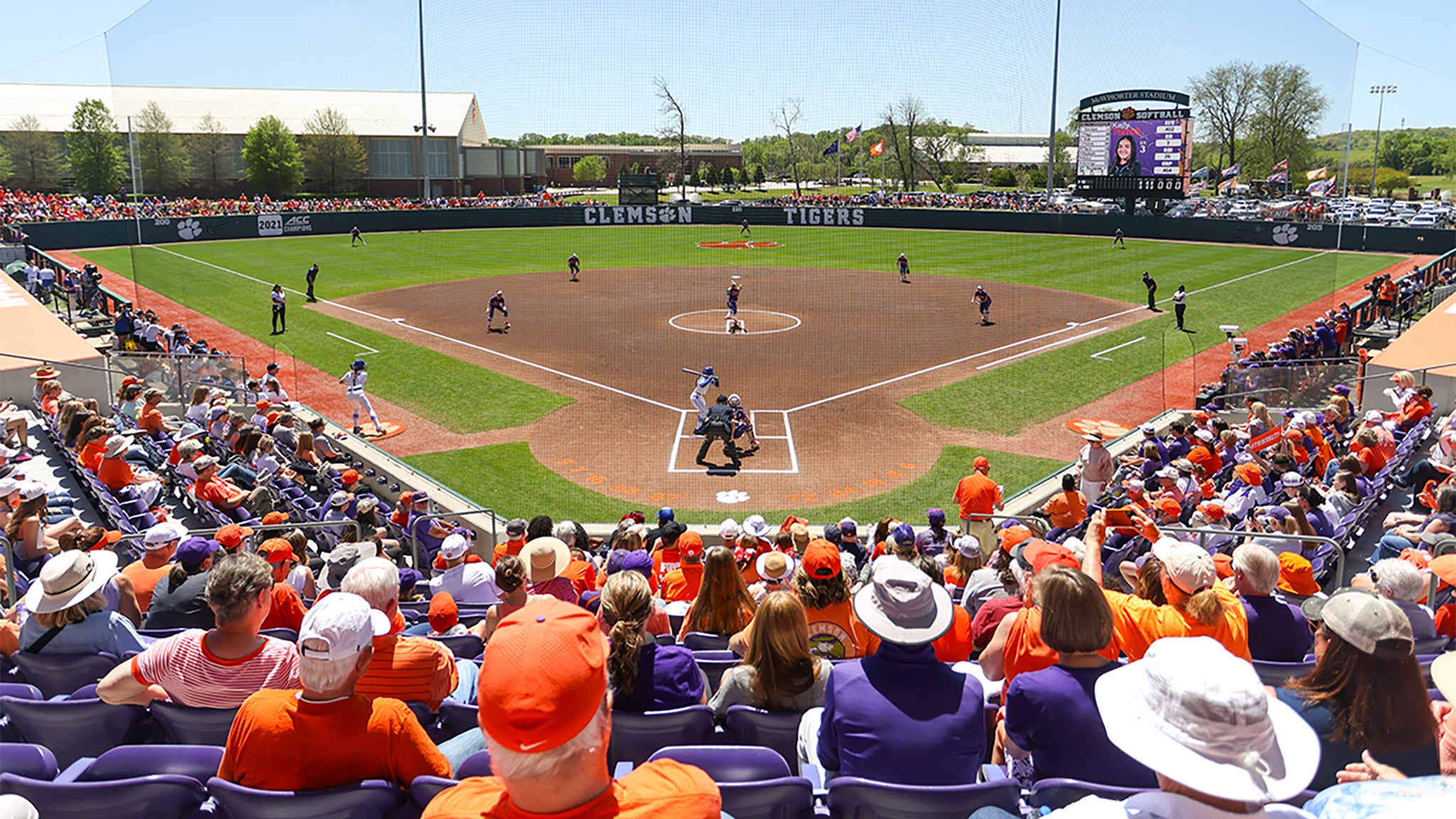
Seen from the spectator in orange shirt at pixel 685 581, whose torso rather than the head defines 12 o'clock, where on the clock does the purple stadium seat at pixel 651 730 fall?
The purple stadium seat is roughly at 6 o'clock from the spectator in orange shirt.

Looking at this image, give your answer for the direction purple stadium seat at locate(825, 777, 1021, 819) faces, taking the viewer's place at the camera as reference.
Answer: facing away from the viewer

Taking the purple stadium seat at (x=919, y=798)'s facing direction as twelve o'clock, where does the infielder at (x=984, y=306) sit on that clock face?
The infielder is roughly at 12 o'clock from the purple stadium seat.

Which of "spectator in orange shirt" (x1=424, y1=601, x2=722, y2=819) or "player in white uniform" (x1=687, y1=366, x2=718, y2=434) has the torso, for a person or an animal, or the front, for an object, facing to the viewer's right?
the player in white uniform

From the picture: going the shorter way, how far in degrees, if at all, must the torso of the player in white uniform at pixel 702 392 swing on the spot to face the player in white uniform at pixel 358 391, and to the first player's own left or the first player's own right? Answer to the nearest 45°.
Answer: approximately 180°

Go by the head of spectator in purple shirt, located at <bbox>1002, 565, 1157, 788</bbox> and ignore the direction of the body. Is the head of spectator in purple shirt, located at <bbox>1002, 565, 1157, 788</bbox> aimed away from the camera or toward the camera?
away from the camera

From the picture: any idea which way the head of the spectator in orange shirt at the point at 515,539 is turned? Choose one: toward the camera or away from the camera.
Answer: away from the camera

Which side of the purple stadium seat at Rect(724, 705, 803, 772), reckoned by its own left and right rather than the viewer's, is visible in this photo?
back

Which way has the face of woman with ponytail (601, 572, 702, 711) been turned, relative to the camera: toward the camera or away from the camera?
away from the camera

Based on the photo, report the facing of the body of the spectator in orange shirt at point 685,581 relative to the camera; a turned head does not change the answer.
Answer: away from the camera

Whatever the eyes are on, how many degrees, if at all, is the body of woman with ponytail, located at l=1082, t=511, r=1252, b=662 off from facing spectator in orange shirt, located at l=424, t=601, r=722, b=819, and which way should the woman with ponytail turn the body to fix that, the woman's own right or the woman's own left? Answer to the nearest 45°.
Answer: approximately 135° to the woman's own left

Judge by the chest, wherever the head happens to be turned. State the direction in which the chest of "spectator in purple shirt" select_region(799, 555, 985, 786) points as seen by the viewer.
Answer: away from the camera

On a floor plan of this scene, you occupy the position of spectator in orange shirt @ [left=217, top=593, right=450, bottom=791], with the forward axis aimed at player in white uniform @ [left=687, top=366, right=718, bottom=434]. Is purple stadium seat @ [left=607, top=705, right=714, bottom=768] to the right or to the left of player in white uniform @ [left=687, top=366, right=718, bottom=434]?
right

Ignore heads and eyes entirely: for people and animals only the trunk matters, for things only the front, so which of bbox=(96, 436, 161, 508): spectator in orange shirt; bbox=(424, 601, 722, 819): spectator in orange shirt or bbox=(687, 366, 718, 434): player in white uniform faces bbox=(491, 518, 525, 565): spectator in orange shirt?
bbox=(424, 601, 722, 819): spectator in orange shirt

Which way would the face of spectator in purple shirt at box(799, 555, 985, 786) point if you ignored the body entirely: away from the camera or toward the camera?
away from the camera

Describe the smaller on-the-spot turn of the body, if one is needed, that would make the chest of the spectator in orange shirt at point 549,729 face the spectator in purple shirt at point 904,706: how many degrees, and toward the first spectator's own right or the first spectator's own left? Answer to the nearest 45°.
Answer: approximately 45° to the first spectator's own right
